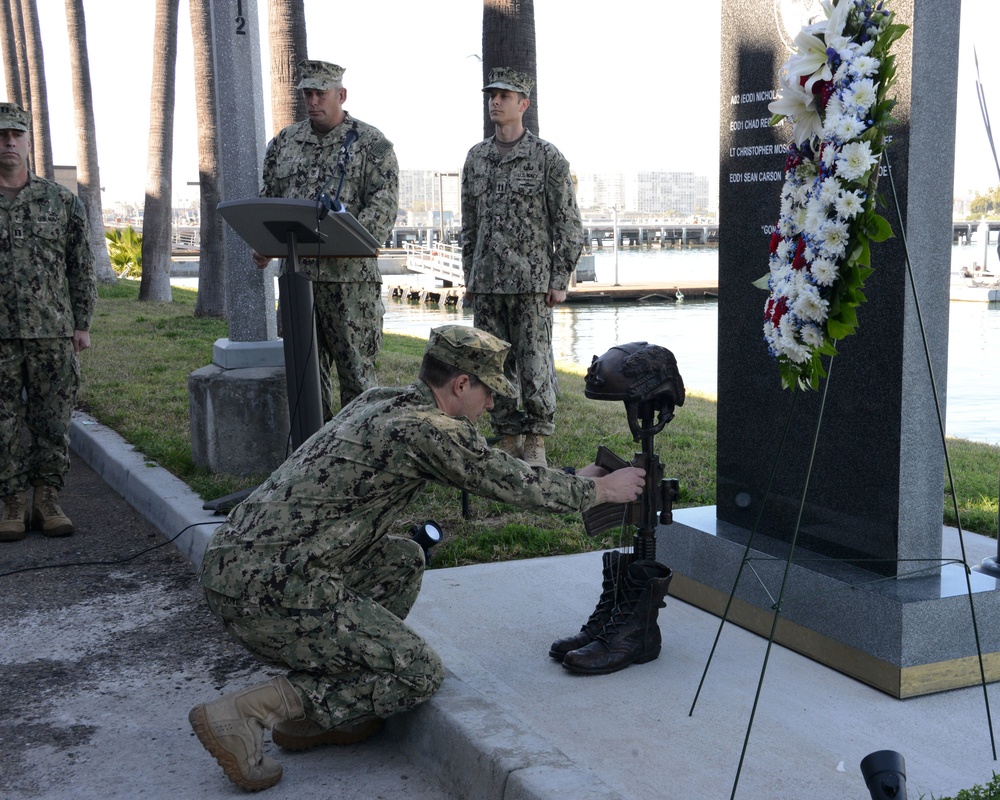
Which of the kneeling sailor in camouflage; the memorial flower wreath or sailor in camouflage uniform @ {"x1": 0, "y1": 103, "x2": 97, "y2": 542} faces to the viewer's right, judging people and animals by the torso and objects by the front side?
the kneeling sailor in camouflage

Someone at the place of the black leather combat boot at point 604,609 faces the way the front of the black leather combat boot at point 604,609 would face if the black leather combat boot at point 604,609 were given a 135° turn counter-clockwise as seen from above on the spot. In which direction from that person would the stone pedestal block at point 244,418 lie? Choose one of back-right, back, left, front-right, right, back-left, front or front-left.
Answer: back-left

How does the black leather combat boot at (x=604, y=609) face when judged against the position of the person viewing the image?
facing the viewer and to the left of the viewer

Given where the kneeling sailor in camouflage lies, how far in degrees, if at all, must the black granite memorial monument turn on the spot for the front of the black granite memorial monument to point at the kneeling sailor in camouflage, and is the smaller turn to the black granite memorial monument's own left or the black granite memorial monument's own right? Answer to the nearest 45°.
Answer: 0° — it already faces them

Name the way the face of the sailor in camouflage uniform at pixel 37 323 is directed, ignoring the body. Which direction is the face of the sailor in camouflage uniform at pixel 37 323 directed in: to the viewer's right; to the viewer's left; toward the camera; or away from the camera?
toward the camera

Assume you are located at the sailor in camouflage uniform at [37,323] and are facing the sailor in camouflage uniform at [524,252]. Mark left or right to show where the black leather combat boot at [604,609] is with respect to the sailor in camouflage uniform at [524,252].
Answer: right

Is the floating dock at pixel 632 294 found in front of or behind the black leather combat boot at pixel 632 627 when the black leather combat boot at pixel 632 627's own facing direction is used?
behind

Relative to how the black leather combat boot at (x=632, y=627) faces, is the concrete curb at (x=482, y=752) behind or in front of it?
in front

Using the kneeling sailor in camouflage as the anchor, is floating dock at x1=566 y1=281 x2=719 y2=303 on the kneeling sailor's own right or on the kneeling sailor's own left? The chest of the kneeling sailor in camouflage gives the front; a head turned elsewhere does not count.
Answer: on the kneeling sailor's own left

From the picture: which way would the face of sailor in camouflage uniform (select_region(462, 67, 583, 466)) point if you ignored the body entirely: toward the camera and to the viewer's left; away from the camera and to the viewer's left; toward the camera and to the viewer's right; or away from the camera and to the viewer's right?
toward the camera and to the viewer's left

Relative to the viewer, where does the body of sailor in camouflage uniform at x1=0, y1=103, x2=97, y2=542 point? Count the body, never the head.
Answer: toward the camera

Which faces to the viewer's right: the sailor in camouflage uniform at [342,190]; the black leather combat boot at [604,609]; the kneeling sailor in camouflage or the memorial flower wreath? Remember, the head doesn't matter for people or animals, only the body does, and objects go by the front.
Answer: the kneeling sailor in camouflage

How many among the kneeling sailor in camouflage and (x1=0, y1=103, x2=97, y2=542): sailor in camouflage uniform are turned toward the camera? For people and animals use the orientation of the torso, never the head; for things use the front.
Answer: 1

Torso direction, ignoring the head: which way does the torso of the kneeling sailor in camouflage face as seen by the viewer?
to the viewer's right
